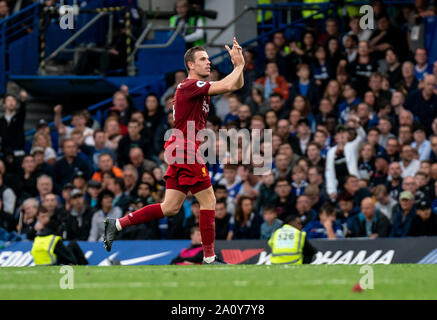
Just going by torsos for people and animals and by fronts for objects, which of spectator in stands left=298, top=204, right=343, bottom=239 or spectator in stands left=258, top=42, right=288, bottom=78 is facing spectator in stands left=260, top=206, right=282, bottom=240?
spectator in stands left=258, top=42, right=288, bottom=78

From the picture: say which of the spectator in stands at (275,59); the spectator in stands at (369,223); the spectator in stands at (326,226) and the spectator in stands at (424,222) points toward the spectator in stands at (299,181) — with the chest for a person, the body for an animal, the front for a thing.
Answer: the spectator in stands at (275,59)

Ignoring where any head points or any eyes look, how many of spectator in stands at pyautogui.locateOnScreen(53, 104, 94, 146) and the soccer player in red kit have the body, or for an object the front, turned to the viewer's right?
1

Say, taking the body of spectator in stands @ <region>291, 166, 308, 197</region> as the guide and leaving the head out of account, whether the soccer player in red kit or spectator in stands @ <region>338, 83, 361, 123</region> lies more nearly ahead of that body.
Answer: the soccer player in red kit

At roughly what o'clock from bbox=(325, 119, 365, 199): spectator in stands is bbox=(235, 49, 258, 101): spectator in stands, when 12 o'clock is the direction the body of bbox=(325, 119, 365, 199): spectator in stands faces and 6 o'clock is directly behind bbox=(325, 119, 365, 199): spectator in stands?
bbox=(235, 49, 258, 101): spectator in stands is roughly at 5 o'clock from bbox=(325, 119, 365, 199): spectator in stands.
